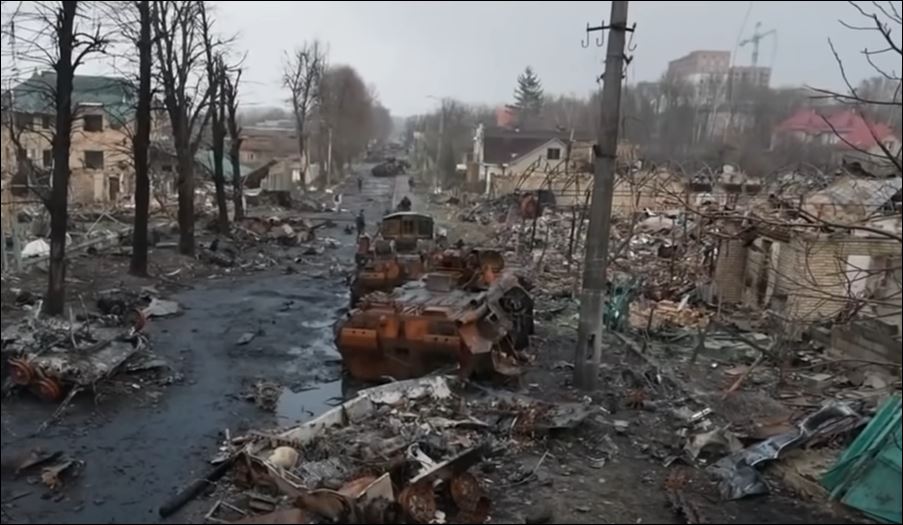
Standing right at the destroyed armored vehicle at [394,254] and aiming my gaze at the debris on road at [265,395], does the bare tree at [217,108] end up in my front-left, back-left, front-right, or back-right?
back-right

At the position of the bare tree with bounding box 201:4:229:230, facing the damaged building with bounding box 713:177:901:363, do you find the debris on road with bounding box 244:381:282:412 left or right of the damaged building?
right

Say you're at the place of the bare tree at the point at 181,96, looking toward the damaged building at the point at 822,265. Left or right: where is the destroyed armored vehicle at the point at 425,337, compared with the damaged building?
right
